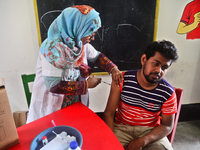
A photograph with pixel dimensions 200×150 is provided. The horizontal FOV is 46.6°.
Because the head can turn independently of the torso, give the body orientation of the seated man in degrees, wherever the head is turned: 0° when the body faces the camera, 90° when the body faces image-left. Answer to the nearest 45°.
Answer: approximately 0°

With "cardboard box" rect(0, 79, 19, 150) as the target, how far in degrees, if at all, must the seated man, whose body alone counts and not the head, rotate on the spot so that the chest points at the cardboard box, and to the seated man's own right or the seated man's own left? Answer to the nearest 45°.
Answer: approximately 45° to the seated man's own right
